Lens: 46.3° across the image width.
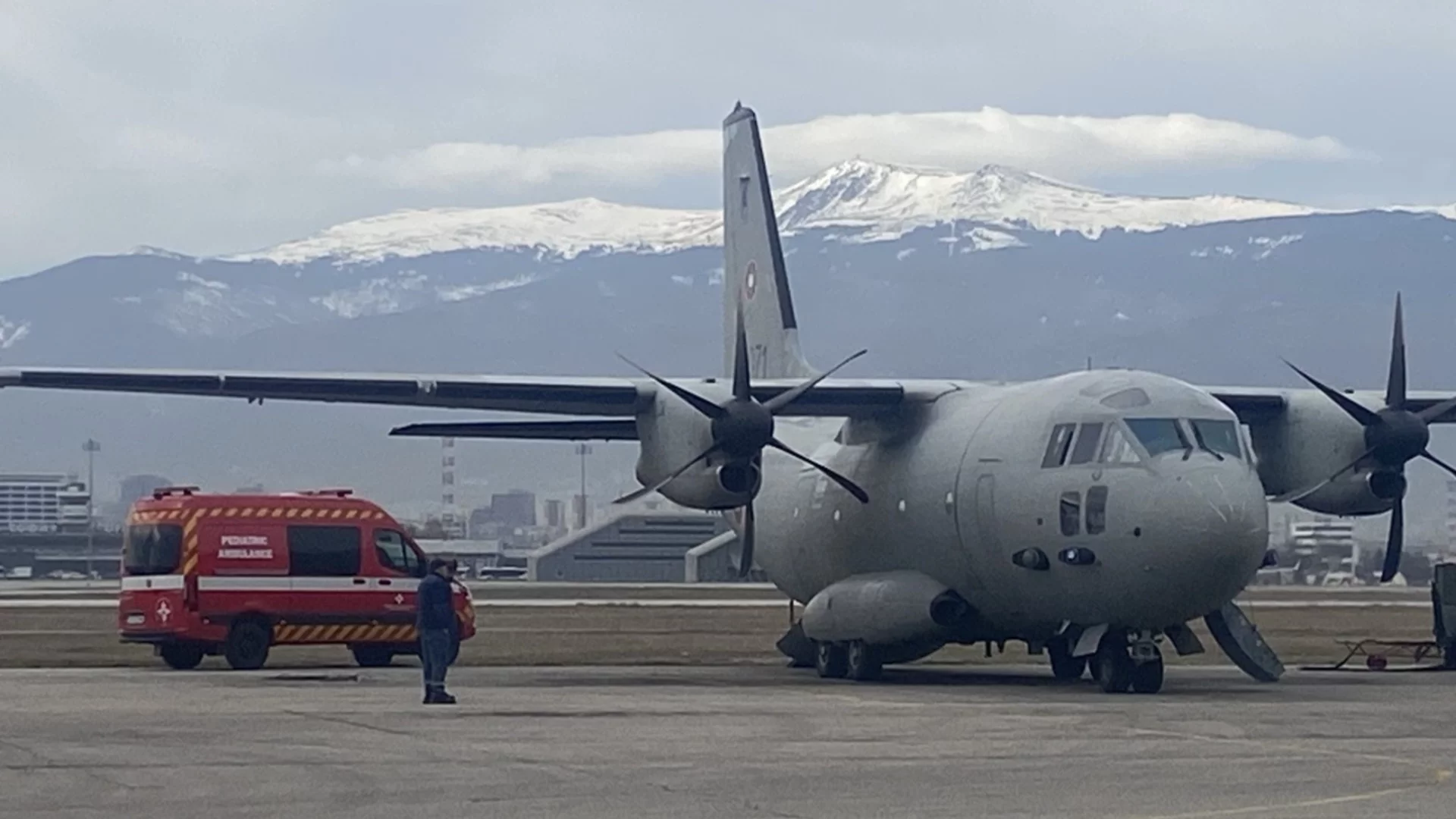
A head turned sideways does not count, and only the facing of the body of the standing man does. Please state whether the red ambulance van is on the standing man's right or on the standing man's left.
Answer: on the standing man's left

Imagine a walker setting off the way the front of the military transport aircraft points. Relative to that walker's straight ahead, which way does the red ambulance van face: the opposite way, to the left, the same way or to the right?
to the left

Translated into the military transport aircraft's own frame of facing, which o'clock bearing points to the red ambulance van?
The red ambulance van is roughly at 5 o'clock from the military transport aircraft.

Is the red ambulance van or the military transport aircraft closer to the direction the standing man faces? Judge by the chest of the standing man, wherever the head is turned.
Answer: the military transport aircraft

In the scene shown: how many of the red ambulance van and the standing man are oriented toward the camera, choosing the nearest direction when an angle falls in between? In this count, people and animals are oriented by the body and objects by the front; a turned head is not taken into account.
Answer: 0

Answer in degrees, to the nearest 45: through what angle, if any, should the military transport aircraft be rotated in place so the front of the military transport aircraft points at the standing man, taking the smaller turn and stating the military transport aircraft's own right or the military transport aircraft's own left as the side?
approximately 90° to the military transport aircraft's own right

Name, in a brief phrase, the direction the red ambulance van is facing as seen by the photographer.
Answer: facing away from the viewer and to the right of the viewer

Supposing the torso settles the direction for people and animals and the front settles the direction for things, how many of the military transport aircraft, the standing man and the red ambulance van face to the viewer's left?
0
